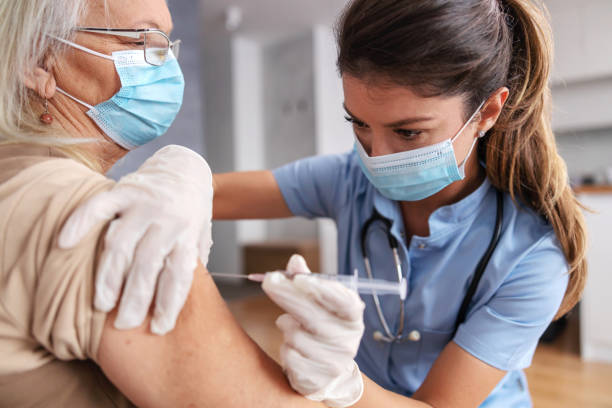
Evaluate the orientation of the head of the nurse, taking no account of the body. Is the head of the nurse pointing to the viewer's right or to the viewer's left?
to the viewer's left

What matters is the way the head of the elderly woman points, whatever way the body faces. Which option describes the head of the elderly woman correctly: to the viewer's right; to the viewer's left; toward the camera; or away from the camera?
to the viewer's right

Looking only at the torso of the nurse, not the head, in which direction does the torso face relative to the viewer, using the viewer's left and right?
facing the viewer and to the left of the viewer

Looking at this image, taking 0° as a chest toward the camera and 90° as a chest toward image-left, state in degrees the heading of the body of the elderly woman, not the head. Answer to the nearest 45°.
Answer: approximately 270°
